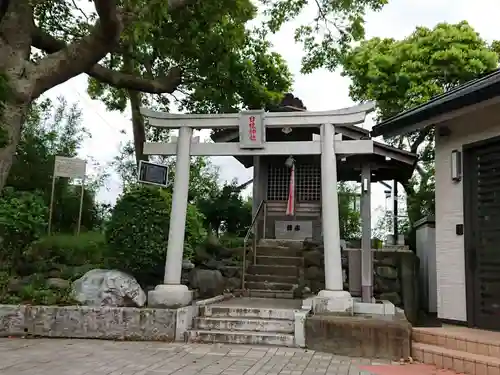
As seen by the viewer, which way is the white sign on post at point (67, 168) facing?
toward the camera

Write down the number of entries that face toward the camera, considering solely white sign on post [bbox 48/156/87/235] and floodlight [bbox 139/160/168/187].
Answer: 2

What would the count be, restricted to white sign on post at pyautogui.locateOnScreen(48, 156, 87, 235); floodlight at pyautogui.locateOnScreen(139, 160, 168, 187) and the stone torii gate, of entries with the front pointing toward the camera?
3

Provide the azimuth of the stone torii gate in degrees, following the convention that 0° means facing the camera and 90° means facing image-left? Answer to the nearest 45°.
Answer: approximately 0°

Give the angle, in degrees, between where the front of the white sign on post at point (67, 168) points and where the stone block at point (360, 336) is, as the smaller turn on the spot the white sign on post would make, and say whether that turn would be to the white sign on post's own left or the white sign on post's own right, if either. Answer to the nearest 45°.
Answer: approximately 45° to the white sign on post's own left

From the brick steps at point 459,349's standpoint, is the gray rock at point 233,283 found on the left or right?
on its right

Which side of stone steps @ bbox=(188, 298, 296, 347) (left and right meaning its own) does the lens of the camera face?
front

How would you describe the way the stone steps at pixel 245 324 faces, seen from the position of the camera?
facing the viewer

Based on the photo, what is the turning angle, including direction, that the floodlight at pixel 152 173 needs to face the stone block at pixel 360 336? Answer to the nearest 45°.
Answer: approximately 45° to its left
